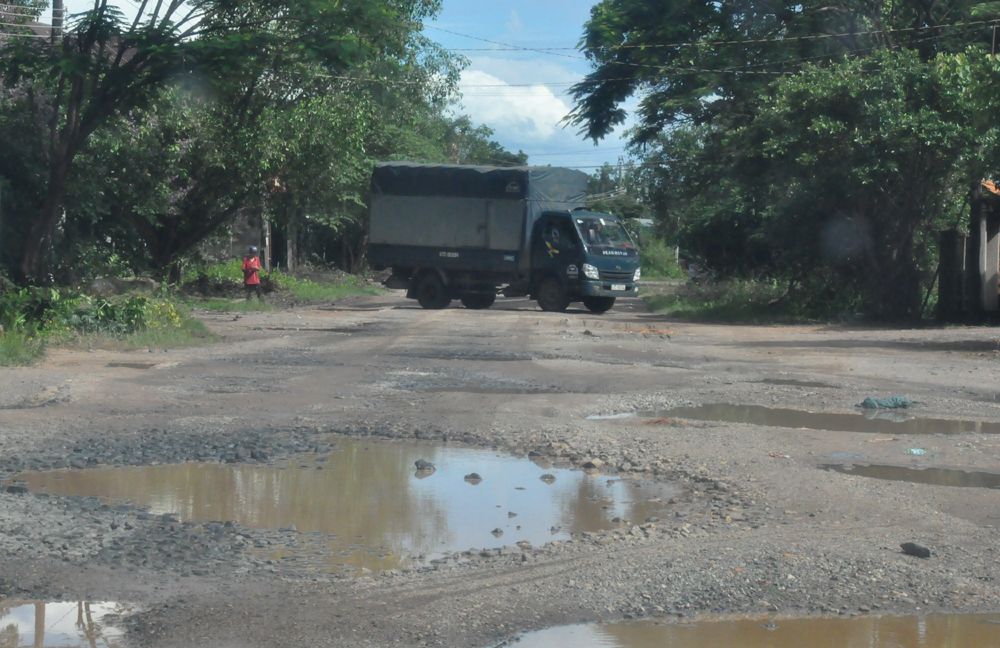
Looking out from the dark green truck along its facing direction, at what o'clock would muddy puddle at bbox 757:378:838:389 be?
The muddy puddle is roughly at 1 o'clock from the dark green truck.

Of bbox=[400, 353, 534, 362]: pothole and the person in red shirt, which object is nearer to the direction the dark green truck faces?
the pothole

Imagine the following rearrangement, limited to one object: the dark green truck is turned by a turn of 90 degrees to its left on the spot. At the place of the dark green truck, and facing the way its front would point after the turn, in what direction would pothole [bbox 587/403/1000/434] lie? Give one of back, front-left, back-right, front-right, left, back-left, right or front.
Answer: back-right

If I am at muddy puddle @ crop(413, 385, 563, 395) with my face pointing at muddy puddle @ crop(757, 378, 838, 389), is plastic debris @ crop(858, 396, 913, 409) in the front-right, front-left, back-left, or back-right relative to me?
front-right

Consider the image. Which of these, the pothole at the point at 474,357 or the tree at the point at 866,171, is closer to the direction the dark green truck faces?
the tree

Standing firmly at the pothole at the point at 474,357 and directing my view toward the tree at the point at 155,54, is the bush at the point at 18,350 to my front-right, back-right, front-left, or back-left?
front-left

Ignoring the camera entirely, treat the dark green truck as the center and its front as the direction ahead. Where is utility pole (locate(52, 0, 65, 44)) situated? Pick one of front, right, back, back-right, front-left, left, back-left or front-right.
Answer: right

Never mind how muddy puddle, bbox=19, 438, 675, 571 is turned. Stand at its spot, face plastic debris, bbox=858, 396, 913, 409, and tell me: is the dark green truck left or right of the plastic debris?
left

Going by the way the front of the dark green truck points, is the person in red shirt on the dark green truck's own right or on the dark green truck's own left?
on the dark green truck's own right

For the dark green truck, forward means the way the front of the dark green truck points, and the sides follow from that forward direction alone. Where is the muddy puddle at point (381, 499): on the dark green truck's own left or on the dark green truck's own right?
on the dark green truck's own right

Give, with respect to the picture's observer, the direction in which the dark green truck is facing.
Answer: facing the viewer and to the right of the viewer

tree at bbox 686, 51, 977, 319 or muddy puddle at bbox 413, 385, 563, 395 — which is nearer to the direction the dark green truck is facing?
the tree

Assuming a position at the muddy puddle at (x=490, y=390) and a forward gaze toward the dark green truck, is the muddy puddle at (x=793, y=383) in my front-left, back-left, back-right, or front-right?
front-right

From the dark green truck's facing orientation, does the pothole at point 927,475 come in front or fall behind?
in front

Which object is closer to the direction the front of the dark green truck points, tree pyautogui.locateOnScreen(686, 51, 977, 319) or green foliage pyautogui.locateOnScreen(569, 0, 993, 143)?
the tree
